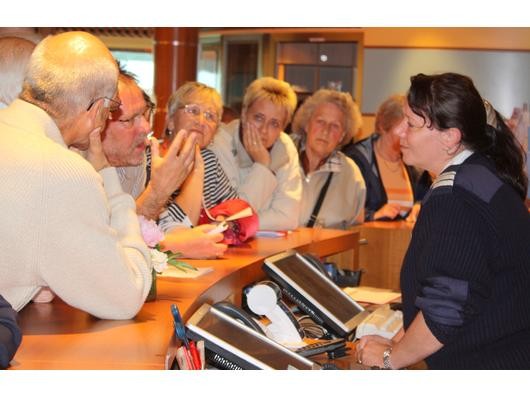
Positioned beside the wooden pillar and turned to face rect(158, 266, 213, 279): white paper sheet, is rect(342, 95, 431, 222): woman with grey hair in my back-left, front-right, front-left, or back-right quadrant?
front-left

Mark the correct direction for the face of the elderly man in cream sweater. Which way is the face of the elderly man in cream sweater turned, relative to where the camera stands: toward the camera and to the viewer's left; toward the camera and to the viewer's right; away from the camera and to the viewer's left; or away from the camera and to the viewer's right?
away from the camera and to the viewer's right

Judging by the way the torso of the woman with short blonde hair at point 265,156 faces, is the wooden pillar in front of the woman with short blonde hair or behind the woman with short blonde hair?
behind

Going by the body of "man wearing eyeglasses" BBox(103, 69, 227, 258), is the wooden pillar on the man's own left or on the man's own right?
on the man's own left

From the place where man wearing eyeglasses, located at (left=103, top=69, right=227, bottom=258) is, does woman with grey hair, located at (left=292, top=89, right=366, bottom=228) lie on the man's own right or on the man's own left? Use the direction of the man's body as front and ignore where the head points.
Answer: on the man's own left

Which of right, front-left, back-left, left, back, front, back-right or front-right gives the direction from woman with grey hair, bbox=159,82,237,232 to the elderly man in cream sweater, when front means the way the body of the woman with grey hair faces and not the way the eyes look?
front-right

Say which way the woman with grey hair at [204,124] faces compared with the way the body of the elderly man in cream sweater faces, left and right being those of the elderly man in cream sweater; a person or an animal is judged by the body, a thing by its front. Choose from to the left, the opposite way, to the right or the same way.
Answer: to the right

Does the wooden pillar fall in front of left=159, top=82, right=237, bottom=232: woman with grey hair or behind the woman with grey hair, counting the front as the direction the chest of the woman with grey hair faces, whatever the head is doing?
behind

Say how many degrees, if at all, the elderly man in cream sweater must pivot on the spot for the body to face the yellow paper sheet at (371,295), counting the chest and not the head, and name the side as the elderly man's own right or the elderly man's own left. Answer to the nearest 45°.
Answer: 0° — they already face it

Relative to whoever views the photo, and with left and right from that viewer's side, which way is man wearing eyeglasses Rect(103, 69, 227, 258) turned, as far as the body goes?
facing the viewer and to the right of the viewer

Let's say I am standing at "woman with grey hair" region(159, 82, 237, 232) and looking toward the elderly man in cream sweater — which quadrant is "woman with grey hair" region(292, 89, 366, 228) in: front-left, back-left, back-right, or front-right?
back-left

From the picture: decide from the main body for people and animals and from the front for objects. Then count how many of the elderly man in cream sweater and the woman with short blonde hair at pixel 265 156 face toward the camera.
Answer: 1

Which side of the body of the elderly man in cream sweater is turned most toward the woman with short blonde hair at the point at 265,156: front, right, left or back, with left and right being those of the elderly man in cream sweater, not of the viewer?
front

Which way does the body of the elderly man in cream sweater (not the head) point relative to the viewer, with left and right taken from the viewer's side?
facing away from the viewer and to the right of the viewer

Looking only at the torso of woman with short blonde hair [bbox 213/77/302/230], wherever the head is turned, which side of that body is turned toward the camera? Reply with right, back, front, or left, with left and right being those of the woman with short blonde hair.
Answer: front
